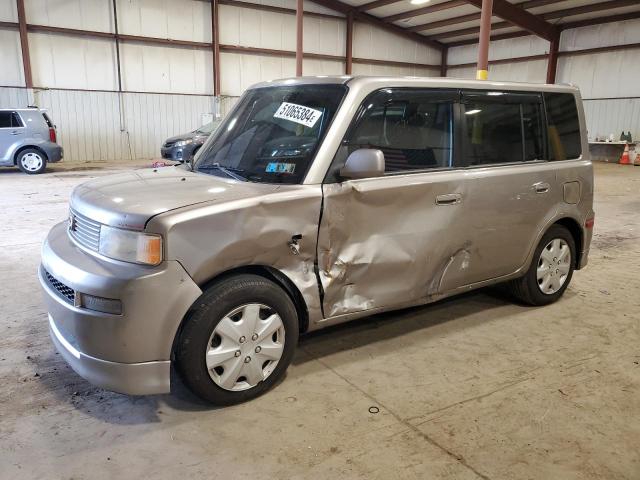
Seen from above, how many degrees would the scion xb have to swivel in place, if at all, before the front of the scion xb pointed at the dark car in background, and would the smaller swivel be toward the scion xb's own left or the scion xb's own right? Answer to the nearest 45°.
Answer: approximately 135° to the scion xb's own right

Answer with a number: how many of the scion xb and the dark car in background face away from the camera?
0

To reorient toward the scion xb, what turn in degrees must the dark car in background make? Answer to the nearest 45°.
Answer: approximately 45° to its left

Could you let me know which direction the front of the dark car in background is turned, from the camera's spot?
facing the viewer and to the left of the viewer
